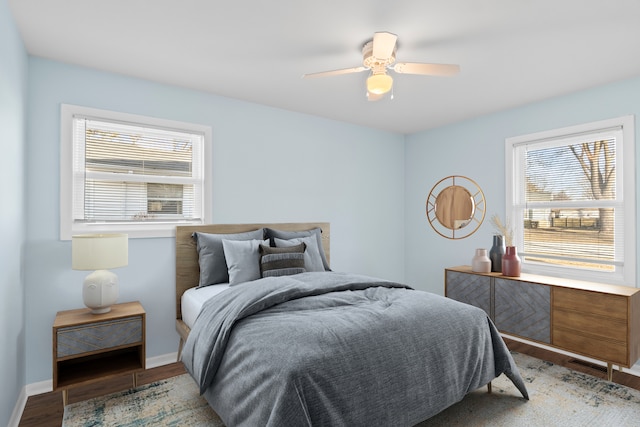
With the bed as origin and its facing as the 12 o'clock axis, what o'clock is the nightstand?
The nightstand is roughly at 5 o'clock from the bed.

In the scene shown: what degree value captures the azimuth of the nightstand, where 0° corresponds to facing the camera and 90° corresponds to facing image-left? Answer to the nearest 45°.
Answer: approximately 0°

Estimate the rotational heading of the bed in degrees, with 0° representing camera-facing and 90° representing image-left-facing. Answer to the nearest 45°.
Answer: approximately 315°

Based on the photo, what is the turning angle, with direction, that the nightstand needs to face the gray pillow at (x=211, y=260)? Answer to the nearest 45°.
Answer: approximately 90° to its left

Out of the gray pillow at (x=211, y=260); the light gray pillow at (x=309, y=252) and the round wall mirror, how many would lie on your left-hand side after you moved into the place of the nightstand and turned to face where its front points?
3
